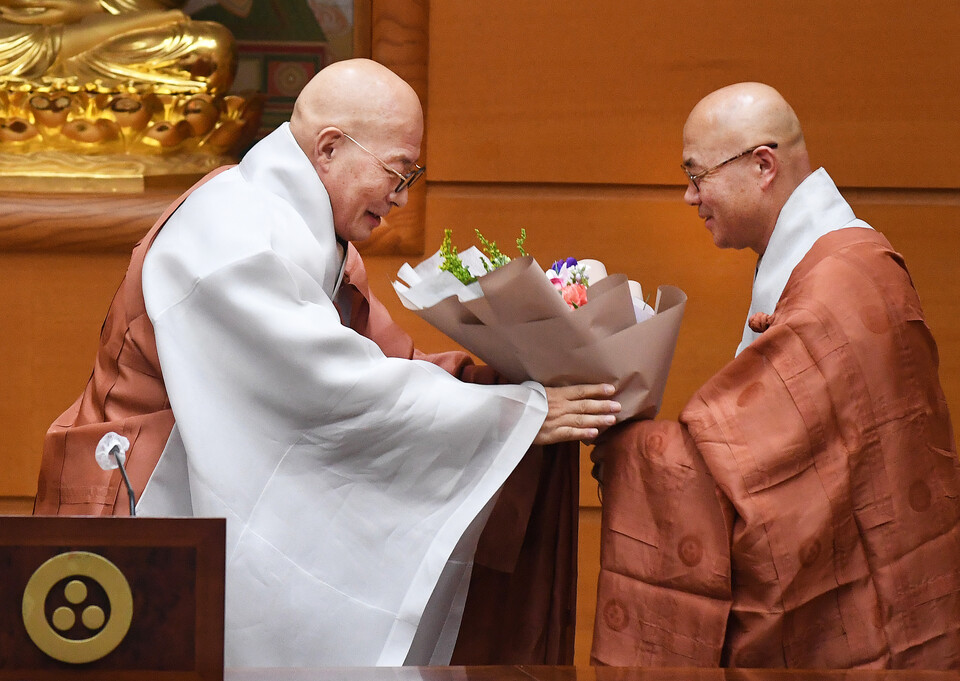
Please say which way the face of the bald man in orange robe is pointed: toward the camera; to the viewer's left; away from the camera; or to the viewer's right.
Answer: to the viewer's left

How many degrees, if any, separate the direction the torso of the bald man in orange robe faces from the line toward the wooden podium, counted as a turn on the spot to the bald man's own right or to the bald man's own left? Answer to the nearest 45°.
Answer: approximately 45° to the bald man's own left

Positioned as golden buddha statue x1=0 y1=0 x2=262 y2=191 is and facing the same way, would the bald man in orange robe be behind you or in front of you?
in front

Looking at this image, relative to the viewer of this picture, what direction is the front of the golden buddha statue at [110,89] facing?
facing the viewer

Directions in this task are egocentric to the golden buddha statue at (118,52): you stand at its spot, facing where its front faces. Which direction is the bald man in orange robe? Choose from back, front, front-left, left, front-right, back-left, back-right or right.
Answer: front-left

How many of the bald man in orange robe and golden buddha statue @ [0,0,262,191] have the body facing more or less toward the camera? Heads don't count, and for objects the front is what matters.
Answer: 1

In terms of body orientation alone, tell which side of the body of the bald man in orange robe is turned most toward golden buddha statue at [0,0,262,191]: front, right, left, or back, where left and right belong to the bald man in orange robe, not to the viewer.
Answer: front

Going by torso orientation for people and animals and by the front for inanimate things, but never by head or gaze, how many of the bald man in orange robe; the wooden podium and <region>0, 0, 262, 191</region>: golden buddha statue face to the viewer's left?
1

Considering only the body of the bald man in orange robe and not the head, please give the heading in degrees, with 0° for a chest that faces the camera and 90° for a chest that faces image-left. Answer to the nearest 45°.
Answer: approximately 90°

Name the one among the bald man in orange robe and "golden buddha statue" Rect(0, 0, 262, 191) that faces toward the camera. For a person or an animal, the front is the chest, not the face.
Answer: the golden buddha statue

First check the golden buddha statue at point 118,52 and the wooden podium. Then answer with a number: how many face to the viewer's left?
0

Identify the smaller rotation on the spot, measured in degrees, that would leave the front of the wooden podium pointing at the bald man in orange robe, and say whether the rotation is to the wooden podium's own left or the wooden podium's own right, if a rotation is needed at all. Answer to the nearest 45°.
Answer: approximately 90° to the wooden podium's own left

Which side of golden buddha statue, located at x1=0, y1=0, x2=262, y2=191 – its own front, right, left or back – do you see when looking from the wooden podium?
front
